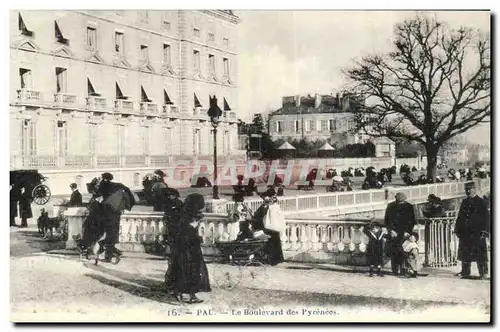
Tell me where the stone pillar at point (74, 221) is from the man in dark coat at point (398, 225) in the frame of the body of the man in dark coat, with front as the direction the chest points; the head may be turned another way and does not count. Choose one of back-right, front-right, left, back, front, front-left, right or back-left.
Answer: right

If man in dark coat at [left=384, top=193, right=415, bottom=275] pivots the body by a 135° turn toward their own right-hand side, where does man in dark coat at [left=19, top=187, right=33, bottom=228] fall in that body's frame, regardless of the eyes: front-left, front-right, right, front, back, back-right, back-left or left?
front-left

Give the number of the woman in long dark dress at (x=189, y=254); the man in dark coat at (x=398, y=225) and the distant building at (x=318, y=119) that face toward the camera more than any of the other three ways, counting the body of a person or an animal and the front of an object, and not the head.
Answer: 2

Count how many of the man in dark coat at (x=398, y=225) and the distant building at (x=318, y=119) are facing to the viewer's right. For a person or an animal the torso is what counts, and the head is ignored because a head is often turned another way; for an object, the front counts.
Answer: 0

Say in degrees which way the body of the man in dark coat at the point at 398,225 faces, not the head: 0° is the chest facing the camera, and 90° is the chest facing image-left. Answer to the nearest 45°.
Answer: approximately 0°
